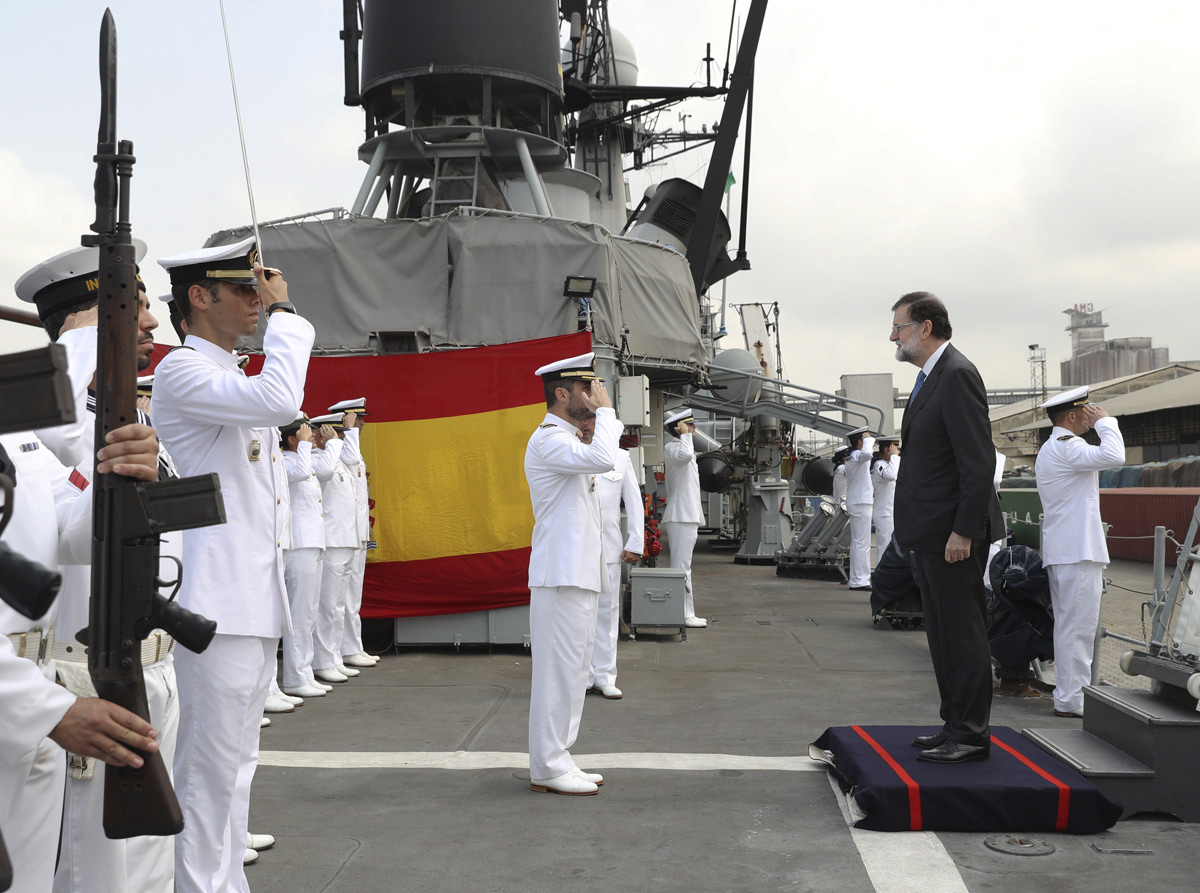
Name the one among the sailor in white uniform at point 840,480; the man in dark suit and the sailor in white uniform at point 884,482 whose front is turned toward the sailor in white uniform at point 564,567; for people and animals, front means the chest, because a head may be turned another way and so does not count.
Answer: the man in dark suit

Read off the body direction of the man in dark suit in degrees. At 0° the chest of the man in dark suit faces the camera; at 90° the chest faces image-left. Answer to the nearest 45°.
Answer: approximately 90°

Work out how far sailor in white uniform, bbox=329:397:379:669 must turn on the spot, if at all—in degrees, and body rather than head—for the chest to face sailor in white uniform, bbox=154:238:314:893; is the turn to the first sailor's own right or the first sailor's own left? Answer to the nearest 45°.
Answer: approximately 90° to the first sailor's own right

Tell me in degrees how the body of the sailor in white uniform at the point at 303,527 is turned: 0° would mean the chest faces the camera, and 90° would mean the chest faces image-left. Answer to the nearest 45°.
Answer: approximately 270°

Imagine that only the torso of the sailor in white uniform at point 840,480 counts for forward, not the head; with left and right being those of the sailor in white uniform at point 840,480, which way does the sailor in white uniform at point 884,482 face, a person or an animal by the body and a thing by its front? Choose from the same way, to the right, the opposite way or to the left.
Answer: the same way

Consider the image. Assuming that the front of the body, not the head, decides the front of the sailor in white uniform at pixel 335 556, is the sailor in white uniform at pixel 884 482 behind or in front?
in front

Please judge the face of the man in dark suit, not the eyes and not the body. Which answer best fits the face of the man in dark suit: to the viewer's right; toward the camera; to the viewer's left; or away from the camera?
to the viewer's left

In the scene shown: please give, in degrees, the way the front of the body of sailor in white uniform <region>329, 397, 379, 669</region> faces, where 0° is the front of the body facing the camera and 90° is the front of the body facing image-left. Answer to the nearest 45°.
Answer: approximately 270°

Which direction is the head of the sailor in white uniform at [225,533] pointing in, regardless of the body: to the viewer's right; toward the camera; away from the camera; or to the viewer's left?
to the viewer's right

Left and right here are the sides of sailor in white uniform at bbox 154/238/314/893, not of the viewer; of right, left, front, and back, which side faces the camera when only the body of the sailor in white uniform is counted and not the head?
right

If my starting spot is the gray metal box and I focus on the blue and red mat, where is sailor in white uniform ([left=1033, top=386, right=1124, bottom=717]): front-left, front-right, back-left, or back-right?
front-left

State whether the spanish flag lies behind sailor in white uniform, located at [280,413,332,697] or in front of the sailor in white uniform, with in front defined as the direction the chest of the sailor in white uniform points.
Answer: in front

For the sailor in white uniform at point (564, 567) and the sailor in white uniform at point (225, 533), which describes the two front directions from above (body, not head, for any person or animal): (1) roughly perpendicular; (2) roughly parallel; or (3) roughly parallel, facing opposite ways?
roughly parallel

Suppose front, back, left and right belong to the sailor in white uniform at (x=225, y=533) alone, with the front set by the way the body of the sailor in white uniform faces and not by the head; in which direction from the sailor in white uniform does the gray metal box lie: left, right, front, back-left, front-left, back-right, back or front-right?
front-left

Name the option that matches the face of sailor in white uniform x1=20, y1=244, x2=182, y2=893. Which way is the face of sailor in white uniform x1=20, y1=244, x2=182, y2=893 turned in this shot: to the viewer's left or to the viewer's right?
to the viewer's right
